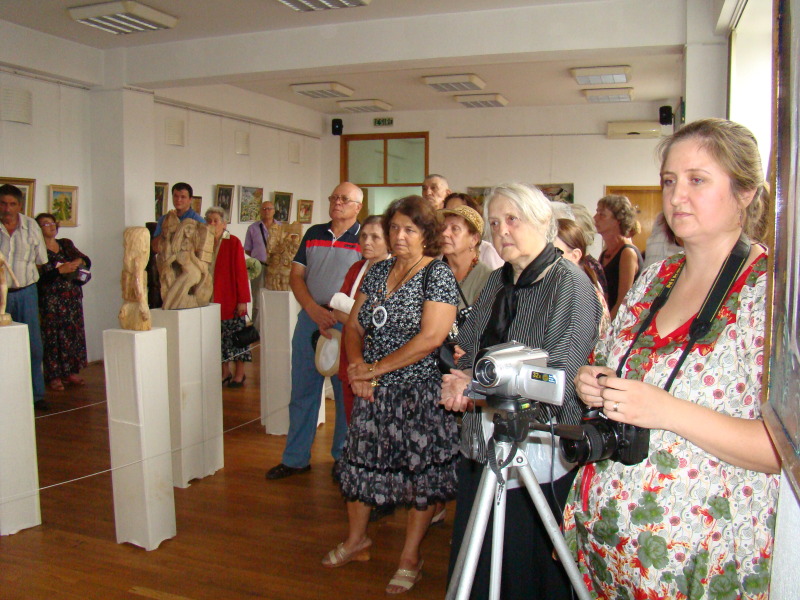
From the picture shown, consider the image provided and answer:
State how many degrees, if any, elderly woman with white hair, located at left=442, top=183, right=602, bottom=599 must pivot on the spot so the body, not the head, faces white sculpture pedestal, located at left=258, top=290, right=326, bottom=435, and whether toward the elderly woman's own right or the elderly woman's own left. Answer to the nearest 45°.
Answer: approximately 90° to the elderly woman's own right

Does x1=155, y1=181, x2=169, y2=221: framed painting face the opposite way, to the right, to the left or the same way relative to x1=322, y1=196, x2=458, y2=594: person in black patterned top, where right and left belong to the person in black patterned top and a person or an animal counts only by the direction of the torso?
to the left

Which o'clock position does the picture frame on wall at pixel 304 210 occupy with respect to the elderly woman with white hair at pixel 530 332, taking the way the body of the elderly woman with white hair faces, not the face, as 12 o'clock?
The picture frame on wall is roughly at 4 o'clock from the elderly woman with white hair.

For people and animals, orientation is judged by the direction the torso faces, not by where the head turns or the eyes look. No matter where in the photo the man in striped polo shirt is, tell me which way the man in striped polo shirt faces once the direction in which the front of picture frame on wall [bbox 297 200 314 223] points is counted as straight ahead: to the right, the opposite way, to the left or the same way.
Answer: to the right

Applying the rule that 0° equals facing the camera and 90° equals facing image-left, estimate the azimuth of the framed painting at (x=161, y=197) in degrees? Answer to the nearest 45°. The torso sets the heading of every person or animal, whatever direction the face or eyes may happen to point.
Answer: approximately 315°

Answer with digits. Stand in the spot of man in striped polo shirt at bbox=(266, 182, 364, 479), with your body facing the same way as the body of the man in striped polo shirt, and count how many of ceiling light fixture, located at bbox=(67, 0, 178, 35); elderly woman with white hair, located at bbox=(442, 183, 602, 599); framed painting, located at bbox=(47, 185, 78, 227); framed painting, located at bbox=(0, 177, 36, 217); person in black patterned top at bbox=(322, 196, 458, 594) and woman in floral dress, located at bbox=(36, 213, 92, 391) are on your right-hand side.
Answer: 4

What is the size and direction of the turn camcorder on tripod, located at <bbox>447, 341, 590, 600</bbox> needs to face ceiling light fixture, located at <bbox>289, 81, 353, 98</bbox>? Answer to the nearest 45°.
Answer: approximately 135° to its right

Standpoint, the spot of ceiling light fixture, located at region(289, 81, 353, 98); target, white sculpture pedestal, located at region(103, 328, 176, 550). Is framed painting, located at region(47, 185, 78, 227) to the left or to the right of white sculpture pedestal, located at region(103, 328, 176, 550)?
right

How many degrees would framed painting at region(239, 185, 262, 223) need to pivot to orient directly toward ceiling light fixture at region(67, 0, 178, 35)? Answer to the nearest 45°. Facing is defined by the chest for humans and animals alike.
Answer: approximately 45° to its right

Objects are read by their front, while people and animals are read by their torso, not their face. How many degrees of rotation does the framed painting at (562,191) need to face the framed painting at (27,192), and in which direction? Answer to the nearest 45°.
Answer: approximately 45° to its right

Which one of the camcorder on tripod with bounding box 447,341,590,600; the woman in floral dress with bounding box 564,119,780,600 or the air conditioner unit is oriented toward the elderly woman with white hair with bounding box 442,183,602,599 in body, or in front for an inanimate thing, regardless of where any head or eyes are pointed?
the air conditioner unit

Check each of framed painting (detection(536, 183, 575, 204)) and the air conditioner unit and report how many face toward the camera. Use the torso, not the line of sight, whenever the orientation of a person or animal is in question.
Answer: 2
